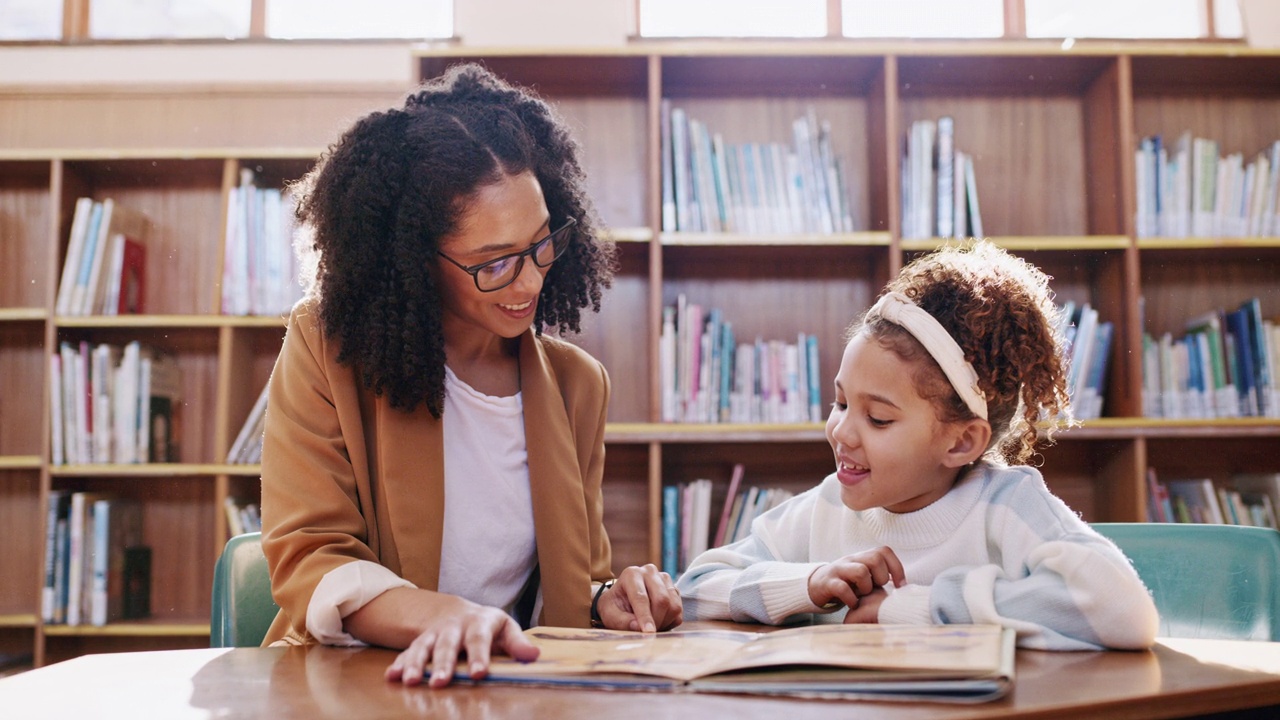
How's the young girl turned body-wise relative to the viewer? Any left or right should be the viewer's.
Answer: facing the viewer and to the left of the viewer

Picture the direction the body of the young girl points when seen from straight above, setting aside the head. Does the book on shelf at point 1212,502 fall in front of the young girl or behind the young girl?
behind

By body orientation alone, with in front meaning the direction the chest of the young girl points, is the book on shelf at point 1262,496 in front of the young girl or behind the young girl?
behind

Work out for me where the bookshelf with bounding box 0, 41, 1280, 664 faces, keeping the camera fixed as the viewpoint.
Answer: facing the viewer

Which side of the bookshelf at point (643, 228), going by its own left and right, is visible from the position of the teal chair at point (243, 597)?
front

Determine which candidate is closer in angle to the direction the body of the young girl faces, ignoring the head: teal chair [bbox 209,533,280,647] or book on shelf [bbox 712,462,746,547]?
the teal chair

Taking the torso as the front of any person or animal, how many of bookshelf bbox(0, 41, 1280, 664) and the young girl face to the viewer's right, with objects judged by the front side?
0

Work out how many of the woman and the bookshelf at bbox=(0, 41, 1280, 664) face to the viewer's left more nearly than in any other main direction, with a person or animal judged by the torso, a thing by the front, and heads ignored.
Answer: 0

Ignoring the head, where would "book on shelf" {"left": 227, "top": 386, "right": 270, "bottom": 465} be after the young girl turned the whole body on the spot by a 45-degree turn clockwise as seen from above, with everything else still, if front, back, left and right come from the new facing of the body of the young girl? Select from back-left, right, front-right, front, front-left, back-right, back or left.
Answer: front-right

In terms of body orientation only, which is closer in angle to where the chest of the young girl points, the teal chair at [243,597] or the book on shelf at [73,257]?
the teal chair

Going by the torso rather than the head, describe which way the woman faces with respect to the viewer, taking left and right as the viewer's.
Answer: facing the viewer and to the right of the viewer

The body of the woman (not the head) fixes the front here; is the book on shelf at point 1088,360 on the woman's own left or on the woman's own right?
on the woman's own left

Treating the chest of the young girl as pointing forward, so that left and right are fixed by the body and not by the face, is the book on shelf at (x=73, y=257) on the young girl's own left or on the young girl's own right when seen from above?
on the young girl's own right

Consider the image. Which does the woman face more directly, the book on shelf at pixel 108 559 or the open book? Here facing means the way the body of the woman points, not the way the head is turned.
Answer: the open book

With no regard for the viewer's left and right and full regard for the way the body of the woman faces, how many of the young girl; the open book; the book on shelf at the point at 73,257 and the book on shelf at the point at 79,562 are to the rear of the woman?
2

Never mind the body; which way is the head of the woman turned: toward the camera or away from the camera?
toward the camera
